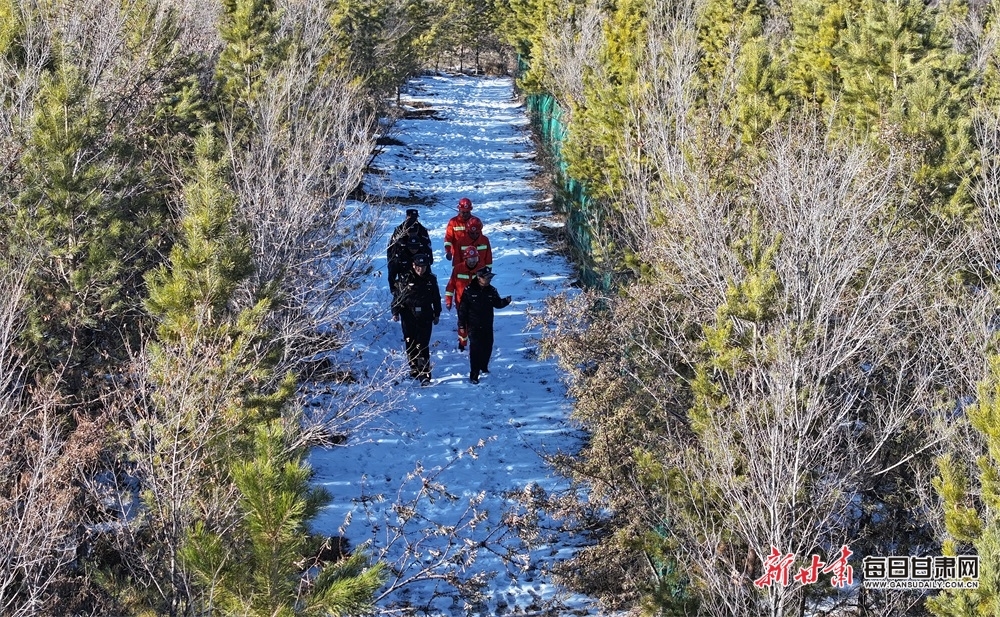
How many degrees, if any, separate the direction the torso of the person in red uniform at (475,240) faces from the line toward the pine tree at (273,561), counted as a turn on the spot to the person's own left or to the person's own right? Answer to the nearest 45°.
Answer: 0° — they already face it

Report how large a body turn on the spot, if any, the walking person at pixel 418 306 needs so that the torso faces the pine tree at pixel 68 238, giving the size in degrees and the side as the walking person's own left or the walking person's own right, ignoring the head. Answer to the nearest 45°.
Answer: approximately 45° to the walking person's own right

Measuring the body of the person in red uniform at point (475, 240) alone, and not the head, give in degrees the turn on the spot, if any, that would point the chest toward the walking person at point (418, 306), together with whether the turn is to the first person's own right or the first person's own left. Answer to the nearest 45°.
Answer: approximately 45° to the first person's own right

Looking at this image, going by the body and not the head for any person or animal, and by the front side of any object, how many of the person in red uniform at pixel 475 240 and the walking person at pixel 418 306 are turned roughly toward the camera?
2

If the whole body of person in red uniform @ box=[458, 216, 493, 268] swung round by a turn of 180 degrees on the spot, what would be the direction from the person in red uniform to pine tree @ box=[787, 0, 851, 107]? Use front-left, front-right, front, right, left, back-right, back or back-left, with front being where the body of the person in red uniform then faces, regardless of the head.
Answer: front-right

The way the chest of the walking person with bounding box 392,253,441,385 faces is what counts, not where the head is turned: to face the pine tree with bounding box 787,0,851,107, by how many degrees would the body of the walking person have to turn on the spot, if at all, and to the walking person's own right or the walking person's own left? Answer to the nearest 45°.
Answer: approximately 135° to the walking person's own left

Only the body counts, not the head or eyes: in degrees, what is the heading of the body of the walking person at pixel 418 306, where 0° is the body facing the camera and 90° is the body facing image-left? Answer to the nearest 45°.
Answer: approximately 0°

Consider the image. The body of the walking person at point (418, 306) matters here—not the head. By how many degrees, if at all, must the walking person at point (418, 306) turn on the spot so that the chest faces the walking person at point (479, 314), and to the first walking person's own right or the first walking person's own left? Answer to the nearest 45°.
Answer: approximately 90° to the first walking person's own left

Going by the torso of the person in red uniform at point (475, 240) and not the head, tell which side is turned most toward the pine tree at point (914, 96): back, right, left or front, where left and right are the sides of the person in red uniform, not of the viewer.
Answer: left
